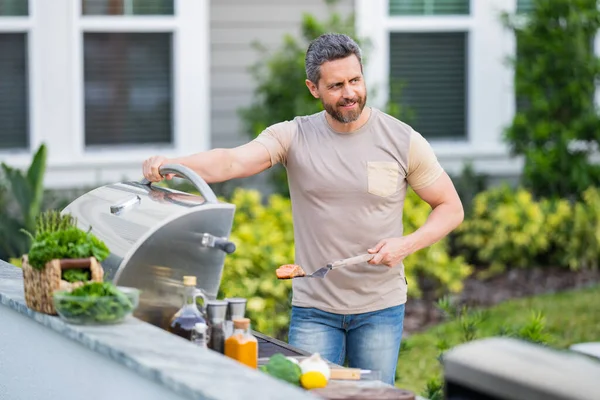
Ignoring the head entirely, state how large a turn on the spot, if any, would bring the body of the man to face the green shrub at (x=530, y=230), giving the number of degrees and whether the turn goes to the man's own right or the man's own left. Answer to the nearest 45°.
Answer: approximately 180°

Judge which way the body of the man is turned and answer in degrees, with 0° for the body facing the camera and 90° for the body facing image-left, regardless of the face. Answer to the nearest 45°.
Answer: approximately 0°

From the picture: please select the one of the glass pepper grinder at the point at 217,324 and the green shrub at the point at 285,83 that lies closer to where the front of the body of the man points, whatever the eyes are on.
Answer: the glass pepper grinder

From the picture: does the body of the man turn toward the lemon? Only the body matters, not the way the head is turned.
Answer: yes

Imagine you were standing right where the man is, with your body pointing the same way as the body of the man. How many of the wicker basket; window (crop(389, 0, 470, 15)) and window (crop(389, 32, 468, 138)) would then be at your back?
2

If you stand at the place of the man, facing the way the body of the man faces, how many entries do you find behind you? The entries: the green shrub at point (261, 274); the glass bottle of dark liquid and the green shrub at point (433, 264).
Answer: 2

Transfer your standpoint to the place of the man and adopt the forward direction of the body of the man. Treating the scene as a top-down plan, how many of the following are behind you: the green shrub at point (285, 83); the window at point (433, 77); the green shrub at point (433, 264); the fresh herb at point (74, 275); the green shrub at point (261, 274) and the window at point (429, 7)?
5

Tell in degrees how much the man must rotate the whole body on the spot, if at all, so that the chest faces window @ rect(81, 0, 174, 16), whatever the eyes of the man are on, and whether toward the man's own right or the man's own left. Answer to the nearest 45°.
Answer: approximately 180°

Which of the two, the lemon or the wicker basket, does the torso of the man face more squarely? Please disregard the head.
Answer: the lemon

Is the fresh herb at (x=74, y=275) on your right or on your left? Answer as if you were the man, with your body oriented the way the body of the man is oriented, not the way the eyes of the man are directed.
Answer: on your right

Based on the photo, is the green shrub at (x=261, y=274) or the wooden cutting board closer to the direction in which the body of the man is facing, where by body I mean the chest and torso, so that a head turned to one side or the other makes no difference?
the wooden cutting board

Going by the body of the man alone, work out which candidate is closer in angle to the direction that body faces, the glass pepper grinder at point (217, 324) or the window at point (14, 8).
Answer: the glass pepper grinder
